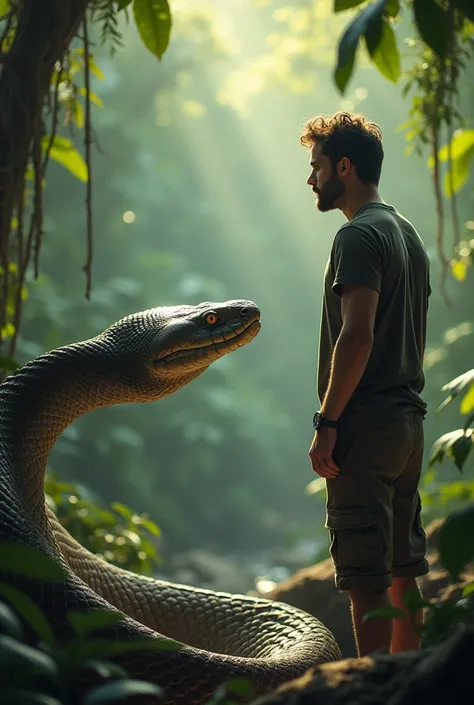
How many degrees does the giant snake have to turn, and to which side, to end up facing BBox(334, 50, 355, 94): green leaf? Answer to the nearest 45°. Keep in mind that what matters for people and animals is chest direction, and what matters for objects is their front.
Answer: approximately 45° to its right

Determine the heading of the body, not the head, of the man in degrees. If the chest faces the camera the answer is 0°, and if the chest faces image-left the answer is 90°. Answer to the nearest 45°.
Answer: approximately 135°

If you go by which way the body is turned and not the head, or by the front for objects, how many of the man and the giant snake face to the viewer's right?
1

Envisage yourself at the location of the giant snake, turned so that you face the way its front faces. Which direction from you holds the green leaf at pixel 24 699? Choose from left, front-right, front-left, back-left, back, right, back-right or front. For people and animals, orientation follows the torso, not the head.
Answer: right

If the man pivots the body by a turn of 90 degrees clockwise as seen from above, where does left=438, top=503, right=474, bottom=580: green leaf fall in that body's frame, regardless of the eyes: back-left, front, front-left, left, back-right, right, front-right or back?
back-right

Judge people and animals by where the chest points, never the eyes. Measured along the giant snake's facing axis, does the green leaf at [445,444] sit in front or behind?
in front

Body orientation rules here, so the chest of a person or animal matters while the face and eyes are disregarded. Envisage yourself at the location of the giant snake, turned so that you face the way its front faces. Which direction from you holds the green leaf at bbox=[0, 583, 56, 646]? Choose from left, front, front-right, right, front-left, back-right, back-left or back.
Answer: right

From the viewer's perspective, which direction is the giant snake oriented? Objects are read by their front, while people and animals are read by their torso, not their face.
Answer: to the viewer's right

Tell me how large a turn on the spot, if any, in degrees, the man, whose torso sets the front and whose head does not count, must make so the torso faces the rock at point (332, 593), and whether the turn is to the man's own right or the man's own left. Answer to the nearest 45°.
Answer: approximately 45° to the man's own right

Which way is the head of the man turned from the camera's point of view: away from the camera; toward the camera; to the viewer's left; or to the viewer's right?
to the viewer's left
